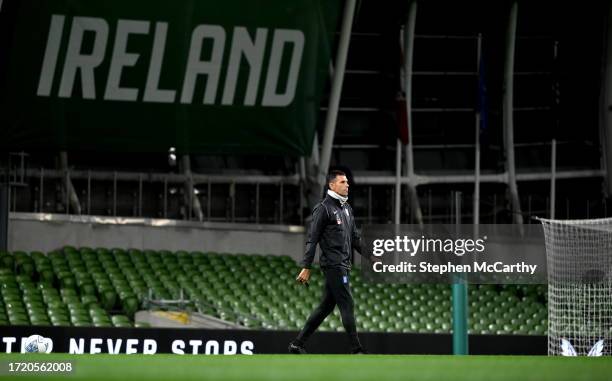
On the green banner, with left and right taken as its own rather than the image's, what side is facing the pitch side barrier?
front

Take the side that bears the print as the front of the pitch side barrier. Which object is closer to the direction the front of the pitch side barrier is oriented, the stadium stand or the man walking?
the man walking

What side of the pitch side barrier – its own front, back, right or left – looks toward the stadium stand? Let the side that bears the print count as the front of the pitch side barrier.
back

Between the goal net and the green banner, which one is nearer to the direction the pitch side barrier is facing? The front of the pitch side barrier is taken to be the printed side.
the goal net

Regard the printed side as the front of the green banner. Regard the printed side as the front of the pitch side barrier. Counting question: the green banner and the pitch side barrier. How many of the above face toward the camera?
2

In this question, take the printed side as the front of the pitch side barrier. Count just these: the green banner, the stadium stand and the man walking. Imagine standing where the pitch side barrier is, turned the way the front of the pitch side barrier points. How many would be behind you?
2

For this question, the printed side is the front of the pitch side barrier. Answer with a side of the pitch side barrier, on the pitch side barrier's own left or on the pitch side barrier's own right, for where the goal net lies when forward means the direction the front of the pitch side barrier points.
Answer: on the pitch side barrier's own left

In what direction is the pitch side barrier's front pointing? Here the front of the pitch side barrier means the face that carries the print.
toward the camera

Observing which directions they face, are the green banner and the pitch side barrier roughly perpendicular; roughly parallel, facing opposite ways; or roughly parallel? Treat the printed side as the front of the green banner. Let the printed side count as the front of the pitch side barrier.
roughly parallel

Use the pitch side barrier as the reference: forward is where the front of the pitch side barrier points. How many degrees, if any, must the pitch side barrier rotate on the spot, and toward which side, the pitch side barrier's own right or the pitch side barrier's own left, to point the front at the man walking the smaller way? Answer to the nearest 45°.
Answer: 0° — it already faces them

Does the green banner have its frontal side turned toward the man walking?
yes

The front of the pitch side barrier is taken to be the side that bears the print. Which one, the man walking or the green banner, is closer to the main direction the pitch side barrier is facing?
the man walking

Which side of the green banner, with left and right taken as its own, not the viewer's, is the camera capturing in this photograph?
front
